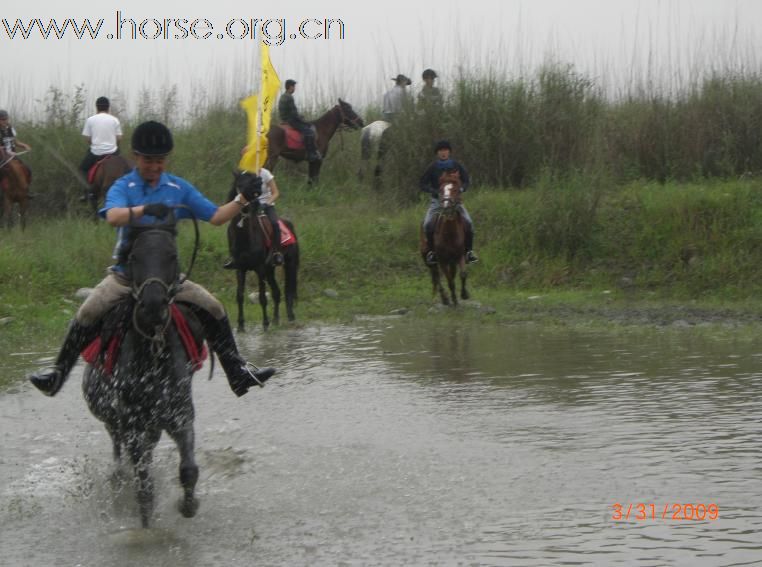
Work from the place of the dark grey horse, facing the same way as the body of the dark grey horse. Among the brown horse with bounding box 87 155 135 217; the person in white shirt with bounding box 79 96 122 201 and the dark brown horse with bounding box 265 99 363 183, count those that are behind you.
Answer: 3

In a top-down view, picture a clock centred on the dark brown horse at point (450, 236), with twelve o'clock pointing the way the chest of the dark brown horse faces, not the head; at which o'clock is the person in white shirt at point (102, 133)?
The person in white shirt is roughly at 4 o'clock from the dark brown horse.

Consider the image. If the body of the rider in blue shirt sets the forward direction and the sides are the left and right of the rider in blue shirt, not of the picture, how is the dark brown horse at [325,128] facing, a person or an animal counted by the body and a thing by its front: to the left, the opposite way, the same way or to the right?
to the left

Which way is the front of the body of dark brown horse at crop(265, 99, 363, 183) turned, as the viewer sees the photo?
to the viewer's right

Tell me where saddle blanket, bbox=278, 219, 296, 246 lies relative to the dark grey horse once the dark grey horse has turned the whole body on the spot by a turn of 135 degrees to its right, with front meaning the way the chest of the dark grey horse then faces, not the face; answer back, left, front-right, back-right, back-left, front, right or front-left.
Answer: front-right

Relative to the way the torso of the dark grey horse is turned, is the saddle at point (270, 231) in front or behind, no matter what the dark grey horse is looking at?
behind

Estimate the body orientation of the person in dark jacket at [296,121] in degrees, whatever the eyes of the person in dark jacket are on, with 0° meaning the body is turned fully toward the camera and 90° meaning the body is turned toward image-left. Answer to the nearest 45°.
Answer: approximately 270°
